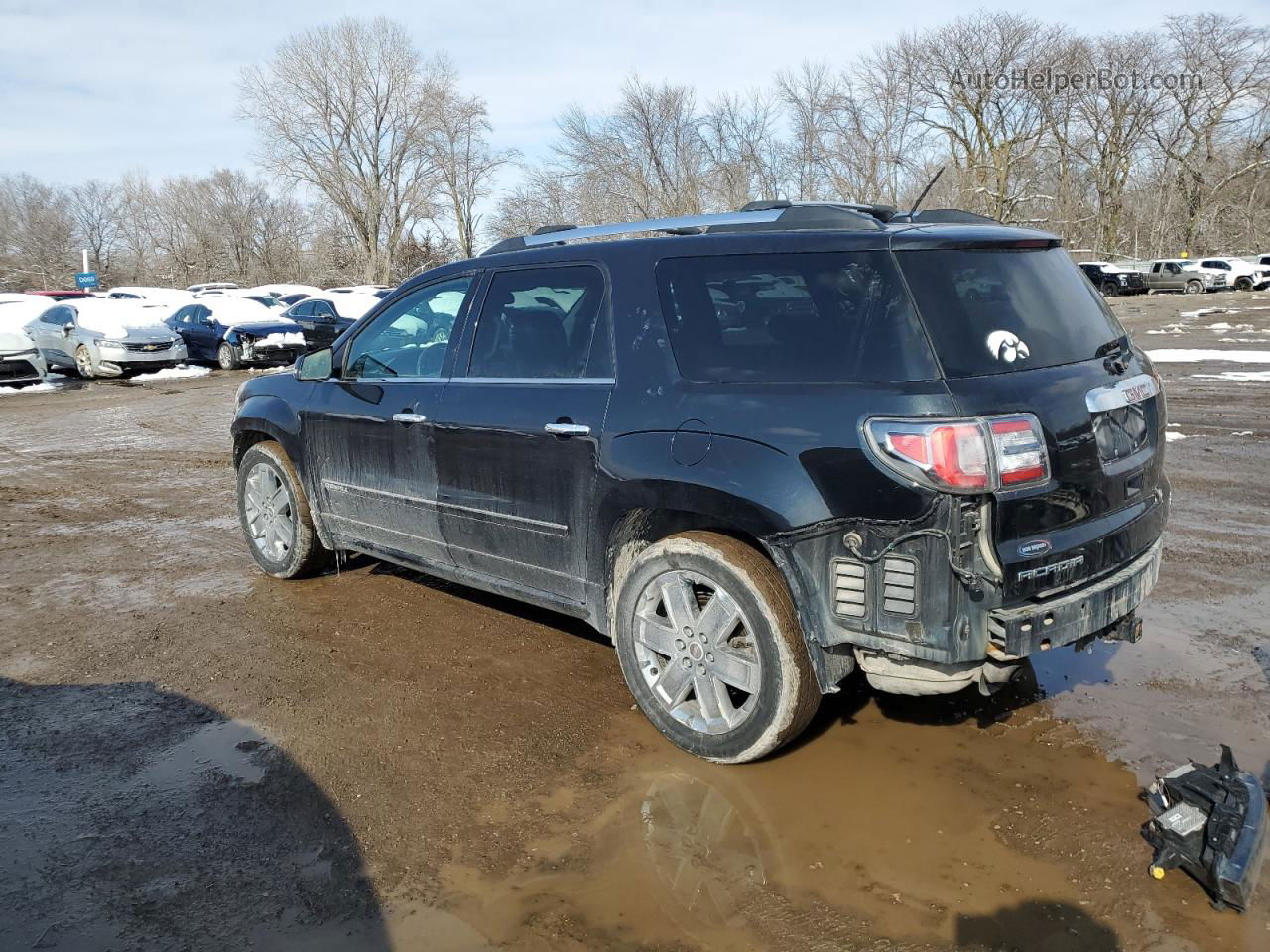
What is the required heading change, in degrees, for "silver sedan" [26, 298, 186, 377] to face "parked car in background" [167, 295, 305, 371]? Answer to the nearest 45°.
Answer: approximately 45° to its left

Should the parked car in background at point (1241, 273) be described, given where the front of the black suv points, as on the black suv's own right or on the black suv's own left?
on the black suv's own right

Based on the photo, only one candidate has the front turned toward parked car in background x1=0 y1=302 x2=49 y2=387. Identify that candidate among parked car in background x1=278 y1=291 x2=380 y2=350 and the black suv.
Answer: the black suv

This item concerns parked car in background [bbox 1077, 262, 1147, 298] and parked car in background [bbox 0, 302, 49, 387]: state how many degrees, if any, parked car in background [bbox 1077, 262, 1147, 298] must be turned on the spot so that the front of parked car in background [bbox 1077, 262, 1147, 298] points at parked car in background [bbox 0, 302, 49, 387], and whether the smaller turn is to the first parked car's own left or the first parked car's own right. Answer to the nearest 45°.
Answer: approximately 90° to the first parked car's own right

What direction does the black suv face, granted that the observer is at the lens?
facing away from the viewer and to the left of the viewer

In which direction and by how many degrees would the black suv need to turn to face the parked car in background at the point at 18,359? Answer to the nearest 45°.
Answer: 0° — it already faces it

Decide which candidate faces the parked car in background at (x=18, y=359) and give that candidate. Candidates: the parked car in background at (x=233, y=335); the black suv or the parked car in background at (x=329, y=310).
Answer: the black suv

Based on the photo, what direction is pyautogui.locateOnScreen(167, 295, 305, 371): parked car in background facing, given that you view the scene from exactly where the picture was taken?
facing the viewer and to the right of the viewer

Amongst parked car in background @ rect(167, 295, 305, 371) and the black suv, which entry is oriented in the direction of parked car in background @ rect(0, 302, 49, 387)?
the black suv
